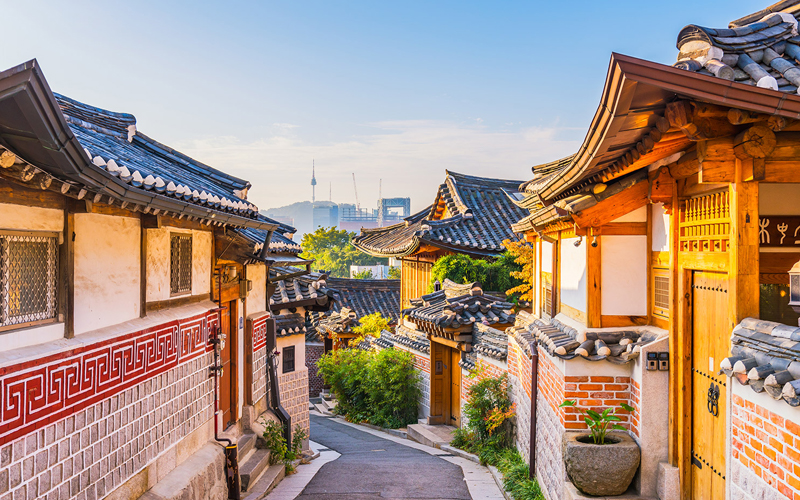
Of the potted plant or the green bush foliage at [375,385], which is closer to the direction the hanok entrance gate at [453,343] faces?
the potted plant

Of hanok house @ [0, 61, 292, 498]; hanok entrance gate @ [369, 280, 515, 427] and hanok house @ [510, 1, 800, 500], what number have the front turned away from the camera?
0

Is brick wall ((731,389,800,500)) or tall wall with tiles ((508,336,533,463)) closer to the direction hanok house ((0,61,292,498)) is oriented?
the brick wall

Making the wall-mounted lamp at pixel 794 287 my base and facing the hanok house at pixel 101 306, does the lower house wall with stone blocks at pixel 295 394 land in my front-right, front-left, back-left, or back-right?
front-right

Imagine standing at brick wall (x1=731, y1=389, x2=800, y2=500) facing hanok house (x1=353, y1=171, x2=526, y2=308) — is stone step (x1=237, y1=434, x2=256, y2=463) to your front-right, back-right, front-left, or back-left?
front-left

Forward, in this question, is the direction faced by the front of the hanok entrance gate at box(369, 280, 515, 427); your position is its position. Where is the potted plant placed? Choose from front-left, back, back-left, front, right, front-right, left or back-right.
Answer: front-left

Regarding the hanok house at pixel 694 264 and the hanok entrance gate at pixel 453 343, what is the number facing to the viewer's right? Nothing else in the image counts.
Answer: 0

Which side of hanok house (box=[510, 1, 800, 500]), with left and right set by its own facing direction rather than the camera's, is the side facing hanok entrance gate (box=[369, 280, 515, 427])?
right

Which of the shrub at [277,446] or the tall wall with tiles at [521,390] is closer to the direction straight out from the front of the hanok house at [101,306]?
the tall wall with tiles

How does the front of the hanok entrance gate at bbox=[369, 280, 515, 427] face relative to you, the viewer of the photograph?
facing the viewer and to the left of the viewer

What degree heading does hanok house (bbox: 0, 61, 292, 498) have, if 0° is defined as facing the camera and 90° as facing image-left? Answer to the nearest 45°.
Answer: approximately 315°

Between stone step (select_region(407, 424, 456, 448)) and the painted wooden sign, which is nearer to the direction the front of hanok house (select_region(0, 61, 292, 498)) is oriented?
the painted wooden sign

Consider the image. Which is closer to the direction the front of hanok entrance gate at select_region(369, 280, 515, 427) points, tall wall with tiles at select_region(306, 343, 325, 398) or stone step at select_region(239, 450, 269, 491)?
the stone step

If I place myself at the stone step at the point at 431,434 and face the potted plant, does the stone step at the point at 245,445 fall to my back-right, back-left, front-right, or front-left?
front-right

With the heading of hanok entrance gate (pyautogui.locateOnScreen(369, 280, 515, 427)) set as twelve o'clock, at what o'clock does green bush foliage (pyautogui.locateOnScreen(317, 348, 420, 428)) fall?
The green bush foliage is roughly at 3 o'clock from the hanok entrance gate.
